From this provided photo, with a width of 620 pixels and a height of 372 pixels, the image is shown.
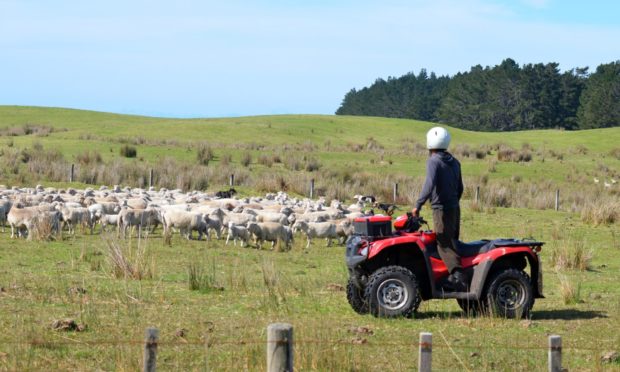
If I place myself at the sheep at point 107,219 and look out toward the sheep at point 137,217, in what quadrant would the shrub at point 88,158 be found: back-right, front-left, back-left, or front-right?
back-left

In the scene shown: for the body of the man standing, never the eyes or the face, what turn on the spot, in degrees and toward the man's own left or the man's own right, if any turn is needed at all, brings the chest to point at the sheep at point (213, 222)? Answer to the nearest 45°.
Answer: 0° — they already face it

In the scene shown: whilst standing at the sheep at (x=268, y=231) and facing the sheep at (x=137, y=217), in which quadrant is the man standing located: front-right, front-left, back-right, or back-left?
back-left

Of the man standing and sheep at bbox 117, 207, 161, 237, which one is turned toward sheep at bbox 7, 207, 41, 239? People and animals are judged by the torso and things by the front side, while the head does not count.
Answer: the man standing

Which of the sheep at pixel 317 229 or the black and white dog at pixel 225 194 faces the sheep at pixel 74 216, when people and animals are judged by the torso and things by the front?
the sheep at pixel 317 229

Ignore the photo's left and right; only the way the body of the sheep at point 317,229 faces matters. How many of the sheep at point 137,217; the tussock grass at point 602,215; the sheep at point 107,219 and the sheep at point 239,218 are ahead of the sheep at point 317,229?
3

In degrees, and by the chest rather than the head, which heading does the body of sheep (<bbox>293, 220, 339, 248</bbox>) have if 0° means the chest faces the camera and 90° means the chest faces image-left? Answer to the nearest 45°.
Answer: approximately 90°

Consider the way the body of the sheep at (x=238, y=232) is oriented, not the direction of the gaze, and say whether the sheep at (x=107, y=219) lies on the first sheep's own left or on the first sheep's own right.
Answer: on the first sheep's own right

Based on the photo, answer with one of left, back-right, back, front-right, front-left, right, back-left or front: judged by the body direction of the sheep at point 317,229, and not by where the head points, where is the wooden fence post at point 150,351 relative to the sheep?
left

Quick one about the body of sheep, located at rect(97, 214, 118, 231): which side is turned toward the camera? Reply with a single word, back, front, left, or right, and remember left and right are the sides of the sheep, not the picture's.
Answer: left

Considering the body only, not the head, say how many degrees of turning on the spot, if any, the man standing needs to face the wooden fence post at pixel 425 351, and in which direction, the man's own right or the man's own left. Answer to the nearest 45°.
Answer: approximately 135° to the man's own left

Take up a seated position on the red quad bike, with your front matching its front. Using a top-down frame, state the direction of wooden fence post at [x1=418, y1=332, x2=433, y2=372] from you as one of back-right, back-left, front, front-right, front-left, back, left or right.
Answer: left

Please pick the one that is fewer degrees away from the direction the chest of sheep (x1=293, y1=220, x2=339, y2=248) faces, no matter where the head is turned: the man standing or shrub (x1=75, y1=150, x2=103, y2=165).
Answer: the shrub

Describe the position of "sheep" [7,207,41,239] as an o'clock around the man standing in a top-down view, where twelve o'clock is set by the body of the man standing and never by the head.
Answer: The sheep is roughly at 12 o'clock from the man standing.
